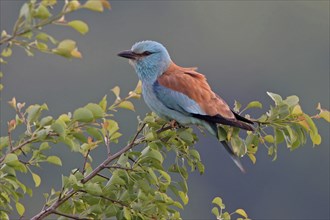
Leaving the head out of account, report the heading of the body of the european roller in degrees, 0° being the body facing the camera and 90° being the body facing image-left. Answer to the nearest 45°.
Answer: approximately 90°

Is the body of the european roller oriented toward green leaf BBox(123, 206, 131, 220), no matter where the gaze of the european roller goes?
no

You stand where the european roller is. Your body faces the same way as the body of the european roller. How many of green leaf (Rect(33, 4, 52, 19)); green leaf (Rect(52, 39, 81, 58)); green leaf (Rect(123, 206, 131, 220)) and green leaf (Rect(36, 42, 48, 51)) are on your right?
0

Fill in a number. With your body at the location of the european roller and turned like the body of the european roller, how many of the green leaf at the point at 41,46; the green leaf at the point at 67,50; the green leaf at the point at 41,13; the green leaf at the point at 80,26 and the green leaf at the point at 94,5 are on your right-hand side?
0

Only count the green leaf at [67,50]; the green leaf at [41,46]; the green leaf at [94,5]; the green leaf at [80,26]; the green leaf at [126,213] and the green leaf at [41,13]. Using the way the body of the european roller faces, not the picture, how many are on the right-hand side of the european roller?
0

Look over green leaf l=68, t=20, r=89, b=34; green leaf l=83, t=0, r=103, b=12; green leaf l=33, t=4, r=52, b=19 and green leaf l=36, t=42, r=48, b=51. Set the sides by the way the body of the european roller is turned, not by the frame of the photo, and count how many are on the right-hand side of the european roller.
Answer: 0

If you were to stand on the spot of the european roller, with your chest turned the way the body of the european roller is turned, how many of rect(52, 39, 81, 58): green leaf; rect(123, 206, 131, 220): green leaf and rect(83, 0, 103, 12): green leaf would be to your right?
0

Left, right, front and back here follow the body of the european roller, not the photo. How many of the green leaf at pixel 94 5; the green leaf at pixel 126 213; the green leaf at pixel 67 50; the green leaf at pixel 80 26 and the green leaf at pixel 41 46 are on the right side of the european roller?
0
